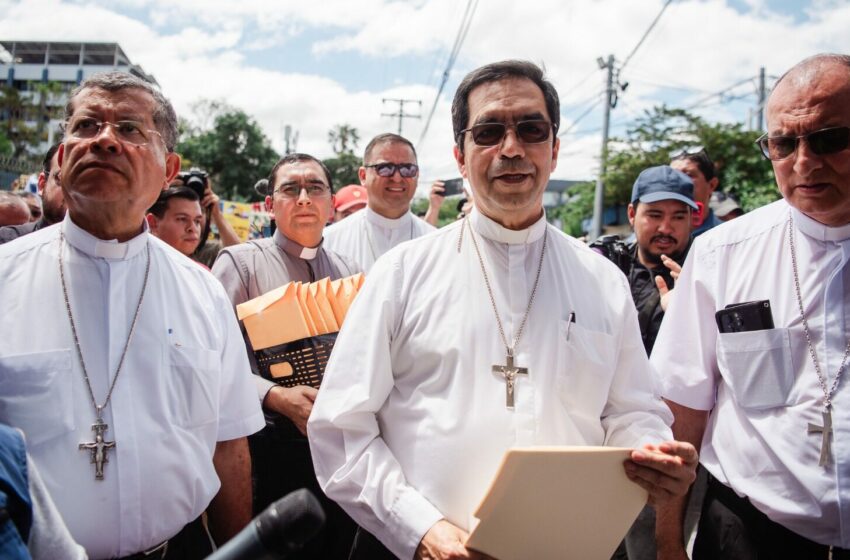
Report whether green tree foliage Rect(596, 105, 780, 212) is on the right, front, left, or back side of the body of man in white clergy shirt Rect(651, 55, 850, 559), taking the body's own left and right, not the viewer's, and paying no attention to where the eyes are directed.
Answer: back

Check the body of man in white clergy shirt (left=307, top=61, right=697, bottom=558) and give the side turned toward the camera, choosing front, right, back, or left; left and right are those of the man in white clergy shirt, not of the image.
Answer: front

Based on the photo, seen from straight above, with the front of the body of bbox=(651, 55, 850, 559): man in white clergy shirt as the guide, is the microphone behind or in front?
in front

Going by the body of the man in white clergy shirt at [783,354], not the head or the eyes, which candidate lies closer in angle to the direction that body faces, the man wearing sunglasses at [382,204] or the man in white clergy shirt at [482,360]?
the man in white clergy shirt

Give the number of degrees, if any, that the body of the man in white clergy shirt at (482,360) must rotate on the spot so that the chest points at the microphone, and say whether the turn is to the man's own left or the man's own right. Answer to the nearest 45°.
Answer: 0° — they already face it

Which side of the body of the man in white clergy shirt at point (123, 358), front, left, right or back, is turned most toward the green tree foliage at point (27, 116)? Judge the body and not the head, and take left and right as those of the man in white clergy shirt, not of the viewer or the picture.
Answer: back

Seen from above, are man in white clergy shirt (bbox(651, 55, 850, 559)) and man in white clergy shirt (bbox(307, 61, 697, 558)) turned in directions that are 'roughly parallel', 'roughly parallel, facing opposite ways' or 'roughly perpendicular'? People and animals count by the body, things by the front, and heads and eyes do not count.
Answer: roughly parallel

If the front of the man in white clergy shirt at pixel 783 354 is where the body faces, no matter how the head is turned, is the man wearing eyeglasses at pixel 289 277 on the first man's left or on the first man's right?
on the first man's right

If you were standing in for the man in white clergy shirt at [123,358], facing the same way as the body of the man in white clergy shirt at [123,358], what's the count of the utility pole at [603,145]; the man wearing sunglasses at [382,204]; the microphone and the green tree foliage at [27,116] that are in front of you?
1

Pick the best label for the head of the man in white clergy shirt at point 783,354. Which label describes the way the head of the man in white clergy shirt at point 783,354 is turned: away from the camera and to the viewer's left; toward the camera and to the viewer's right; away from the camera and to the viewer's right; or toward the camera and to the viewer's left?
toward the camera and to the viewer's left

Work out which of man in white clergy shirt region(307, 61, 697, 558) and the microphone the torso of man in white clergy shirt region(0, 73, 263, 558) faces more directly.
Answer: the microphone

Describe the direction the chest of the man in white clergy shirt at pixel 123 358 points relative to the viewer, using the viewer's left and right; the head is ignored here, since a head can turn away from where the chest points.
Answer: facing the viewer

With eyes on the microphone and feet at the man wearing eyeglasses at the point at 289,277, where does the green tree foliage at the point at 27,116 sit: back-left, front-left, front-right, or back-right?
back-right
